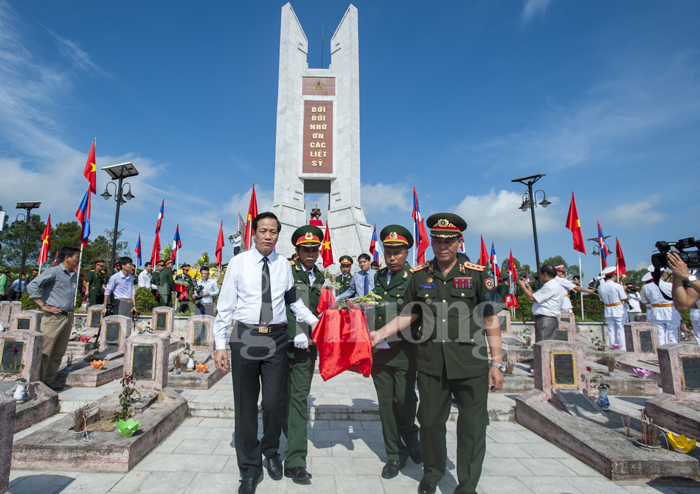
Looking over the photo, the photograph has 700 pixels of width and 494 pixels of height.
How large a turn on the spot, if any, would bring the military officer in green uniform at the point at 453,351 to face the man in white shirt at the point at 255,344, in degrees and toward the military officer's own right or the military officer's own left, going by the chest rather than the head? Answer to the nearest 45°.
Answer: approximately 90° to the military officer's own right

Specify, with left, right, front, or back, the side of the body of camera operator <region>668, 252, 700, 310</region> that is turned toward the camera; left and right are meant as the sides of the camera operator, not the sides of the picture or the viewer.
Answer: left

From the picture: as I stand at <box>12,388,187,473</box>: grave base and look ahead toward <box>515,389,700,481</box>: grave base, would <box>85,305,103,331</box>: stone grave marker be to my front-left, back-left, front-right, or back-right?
back-left

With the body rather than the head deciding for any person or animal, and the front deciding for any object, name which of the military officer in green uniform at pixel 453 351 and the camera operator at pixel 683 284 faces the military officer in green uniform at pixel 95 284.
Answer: the camera operator

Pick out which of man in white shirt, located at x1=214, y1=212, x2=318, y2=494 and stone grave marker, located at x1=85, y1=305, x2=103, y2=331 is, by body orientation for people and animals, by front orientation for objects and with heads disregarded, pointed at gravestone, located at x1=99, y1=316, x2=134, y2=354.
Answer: the stone grave marker

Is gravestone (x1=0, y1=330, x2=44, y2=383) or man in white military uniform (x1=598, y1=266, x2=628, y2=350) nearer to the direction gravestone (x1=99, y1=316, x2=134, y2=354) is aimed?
the gravestone
